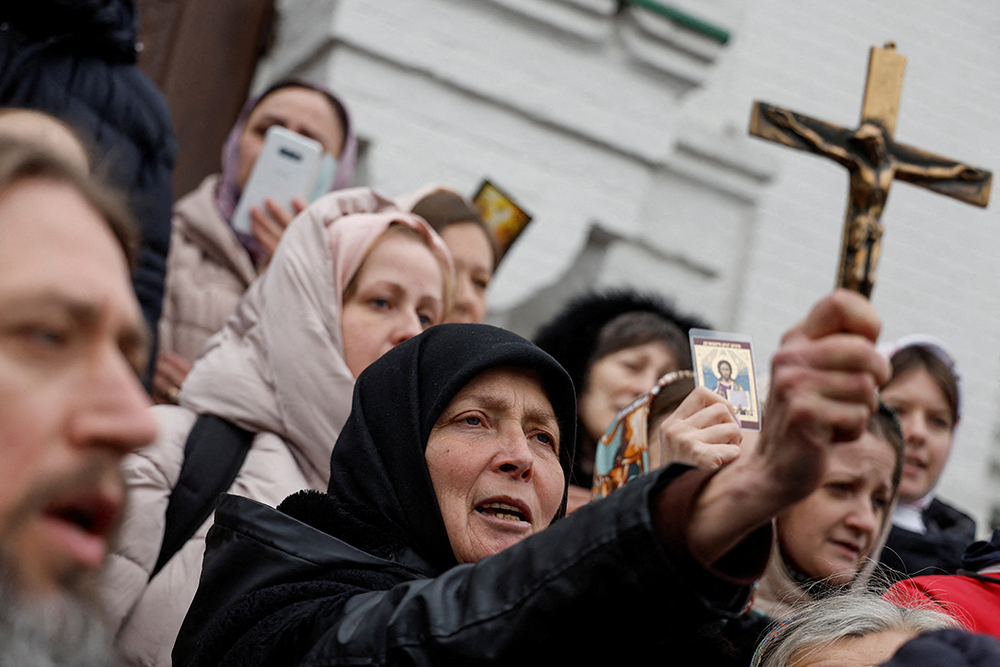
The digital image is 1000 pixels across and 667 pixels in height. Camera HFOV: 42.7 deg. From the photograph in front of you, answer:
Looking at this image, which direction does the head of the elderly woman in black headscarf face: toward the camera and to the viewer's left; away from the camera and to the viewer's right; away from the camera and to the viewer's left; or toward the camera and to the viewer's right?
toward the camera and to the viewer's right

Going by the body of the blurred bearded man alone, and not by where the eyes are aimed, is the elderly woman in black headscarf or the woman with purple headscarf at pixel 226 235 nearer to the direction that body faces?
the elderly woman in black headscarf

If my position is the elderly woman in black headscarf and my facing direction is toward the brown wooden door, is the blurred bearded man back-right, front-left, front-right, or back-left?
back-left

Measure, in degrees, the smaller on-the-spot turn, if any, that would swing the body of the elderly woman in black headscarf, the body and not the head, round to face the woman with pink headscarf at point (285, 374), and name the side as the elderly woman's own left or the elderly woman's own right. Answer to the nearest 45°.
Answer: approximately 180°

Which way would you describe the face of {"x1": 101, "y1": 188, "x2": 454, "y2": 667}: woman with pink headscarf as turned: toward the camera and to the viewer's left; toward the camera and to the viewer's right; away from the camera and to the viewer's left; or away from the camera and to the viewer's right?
toward the camera and to the viewer's right

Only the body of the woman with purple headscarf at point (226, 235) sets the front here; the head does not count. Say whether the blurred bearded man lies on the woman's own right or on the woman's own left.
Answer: on the woman's own right

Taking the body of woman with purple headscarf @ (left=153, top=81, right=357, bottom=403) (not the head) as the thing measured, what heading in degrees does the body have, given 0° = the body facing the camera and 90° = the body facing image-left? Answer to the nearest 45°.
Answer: approximately 315°

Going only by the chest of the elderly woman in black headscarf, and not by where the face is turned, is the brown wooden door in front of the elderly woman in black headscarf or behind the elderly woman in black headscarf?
behind

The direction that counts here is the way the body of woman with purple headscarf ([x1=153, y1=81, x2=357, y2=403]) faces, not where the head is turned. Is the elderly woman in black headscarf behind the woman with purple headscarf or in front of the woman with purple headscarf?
in front

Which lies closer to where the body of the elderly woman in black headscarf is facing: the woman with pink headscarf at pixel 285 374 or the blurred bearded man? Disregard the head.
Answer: the blurred bearded man

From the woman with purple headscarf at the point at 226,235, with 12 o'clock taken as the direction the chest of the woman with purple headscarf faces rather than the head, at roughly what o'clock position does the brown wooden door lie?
The brown wooden door is roughly at 7 o'clock from the woman with purple headscarf.

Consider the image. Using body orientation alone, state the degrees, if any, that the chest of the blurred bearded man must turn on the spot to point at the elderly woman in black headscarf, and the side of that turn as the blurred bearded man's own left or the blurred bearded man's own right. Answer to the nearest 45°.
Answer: approximately 90° to the blurred bearded man's own left

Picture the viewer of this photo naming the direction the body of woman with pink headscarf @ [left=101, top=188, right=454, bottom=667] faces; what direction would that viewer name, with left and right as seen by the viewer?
facing the viewer and to the right of the viewer

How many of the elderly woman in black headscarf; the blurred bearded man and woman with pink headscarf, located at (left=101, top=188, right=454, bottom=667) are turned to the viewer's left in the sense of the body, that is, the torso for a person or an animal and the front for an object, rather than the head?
0
